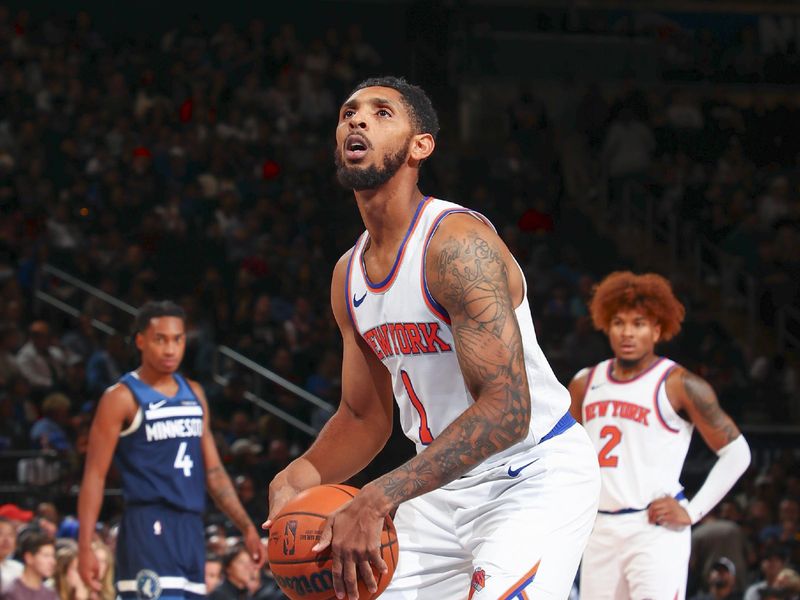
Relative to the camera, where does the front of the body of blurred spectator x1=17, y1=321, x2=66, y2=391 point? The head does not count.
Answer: toward the camera

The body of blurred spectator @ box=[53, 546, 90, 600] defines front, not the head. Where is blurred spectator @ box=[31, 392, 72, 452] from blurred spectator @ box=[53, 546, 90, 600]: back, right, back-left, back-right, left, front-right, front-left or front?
back-left

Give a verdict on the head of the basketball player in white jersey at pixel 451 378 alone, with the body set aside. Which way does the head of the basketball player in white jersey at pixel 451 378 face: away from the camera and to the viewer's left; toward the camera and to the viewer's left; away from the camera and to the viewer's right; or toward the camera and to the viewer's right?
toward the camera and to the viewer's left

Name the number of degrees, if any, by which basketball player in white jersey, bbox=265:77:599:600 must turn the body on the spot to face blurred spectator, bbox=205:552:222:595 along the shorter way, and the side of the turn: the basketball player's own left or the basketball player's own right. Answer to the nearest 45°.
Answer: approximately 135° to the basketball player's own right

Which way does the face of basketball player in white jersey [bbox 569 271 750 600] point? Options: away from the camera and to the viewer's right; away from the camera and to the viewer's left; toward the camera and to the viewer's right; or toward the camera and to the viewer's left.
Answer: toward the camera and to the viewer's left

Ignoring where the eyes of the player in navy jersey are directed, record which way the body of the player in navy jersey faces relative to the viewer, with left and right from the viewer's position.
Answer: facing the viewer and to the right of the viewer

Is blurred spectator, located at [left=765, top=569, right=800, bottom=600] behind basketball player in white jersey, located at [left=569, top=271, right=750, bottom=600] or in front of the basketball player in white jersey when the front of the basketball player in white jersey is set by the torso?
behind

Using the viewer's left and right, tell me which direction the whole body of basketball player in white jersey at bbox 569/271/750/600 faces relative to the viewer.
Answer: facing the viewer and to the left of the viewer

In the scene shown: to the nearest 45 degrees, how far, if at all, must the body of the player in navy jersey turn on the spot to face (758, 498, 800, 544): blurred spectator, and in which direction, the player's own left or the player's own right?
approximately 90° to the player's own left

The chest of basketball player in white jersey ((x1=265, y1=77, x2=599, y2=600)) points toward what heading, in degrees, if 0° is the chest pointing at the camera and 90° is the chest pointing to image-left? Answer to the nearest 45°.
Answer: approximately 45°

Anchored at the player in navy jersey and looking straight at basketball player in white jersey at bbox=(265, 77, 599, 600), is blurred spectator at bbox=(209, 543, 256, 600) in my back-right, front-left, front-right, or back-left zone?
back-left
